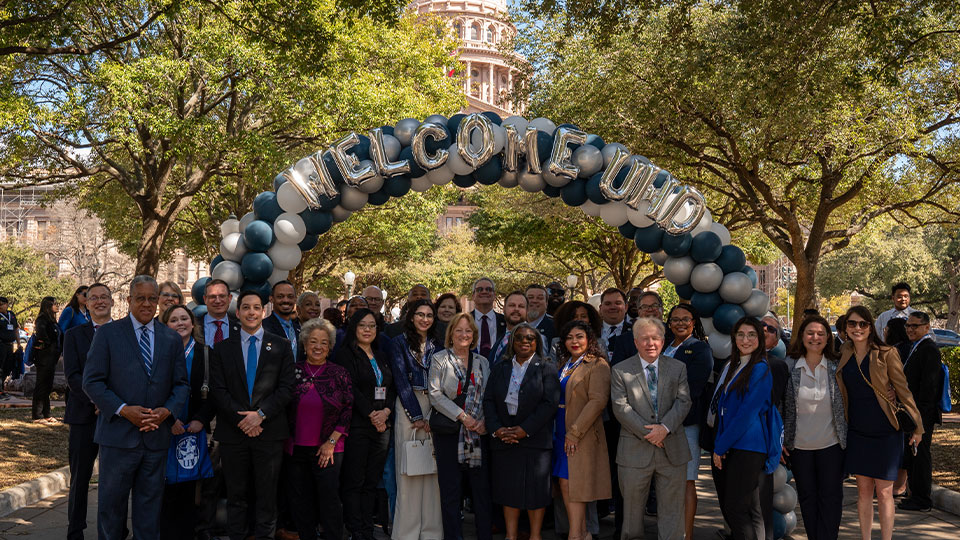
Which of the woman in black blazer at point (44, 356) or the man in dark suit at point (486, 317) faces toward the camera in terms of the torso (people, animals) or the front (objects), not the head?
the man in dark suit

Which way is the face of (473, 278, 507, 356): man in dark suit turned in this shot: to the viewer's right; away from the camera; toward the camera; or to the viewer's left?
toward the camera

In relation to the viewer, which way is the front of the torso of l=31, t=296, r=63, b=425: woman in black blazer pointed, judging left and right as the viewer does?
facing to the right of the viewer

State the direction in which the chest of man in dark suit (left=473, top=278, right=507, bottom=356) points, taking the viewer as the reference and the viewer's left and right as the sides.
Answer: facing the viewer

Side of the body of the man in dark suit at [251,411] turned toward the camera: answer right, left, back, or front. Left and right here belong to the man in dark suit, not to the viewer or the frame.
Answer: front

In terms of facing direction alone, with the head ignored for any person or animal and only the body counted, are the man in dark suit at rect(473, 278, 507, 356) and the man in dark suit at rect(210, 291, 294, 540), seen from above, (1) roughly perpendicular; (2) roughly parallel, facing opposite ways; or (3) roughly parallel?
roughly parallel

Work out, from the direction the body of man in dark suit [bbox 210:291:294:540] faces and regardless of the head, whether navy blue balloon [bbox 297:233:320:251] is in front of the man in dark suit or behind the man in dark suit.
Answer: behind

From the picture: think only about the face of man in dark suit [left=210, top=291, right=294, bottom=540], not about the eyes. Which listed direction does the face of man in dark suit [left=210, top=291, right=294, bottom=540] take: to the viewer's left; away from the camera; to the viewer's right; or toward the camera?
toward the camera

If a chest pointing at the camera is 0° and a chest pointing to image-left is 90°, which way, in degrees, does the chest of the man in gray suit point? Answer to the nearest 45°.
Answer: approximately 0°

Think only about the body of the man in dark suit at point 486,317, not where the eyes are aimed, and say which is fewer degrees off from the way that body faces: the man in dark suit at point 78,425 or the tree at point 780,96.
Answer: the man in dark suit

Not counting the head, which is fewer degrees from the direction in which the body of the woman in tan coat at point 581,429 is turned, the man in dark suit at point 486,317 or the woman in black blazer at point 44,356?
the woman in black blazer

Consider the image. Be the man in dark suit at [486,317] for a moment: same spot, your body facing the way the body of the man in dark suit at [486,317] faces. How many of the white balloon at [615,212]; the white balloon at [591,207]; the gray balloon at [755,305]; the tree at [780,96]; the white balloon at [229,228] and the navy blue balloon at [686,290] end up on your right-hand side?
1

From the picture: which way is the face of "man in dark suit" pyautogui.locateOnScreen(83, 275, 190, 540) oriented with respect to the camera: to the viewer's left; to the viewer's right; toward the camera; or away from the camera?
toward the camera

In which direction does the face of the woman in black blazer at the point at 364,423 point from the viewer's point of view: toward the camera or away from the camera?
toward the camera
